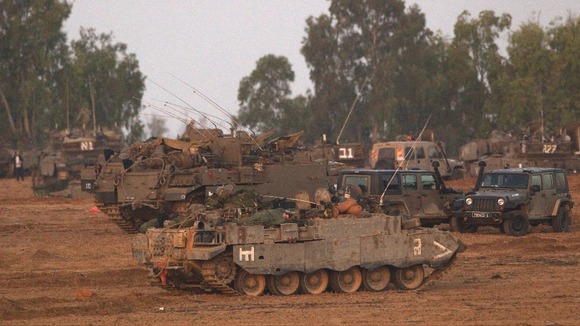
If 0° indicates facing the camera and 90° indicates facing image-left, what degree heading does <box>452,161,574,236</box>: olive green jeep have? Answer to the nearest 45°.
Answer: approximately 45°

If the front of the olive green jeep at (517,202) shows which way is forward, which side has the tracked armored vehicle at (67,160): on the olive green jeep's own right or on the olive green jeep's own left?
on the olive green jeep's own right

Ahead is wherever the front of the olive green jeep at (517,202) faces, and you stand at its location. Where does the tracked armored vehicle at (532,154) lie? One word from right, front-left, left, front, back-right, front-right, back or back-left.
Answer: back-right

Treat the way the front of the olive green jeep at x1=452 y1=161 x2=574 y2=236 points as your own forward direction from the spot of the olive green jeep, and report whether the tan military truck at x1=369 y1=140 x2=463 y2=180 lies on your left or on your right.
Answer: on your right

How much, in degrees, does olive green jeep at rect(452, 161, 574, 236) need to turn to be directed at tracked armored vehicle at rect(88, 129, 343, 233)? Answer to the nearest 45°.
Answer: approximately 45° to its right
